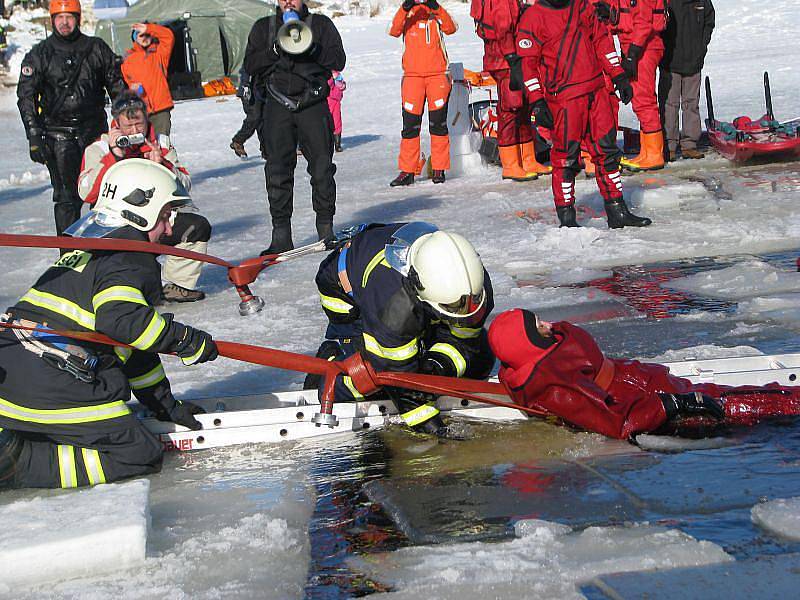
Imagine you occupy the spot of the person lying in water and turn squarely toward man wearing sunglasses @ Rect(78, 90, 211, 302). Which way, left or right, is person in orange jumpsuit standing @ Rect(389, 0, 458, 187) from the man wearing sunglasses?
right

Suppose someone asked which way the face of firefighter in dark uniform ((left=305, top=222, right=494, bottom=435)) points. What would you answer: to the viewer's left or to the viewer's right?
to the viewer's right

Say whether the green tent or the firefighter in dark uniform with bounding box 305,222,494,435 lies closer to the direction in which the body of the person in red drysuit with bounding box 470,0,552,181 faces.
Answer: the firefighter in dark uniform

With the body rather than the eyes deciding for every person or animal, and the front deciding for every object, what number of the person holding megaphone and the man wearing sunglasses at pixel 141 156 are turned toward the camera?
2

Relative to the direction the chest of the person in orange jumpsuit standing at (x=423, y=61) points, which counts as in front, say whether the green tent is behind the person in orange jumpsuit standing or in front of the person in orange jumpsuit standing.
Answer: behind

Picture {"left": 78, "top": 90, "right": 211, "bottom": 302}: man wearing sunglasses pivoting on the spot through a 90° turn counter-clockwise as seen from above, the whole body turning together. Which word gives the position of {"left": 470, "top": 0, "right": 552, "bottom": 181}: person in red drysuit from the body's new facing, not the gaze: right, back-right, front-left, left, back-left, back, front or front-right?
front-left

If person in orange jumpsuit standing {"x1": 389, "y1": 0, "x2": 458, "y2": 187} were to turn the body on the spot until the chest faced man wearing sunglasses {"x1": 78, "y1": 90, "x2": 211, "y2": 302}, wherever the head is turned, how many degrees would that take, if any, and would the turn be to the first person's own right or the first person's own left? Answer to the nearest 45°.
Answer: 0° — they already face them
